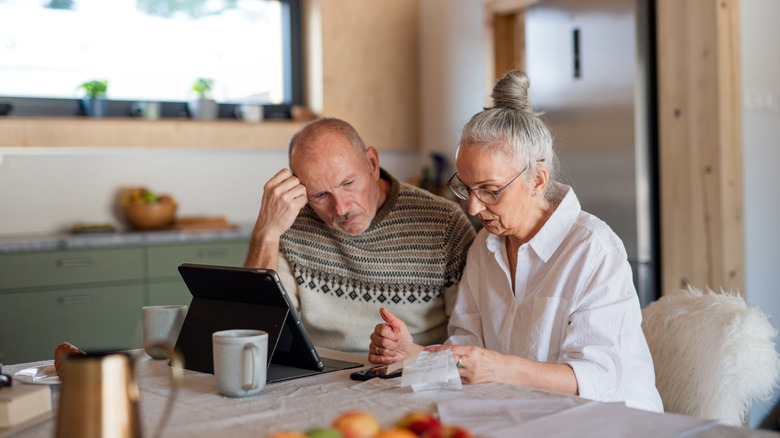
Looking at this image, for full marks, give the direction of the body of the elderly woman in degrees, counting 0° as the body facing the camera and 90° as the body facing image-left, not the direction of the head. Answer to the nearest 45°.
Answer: approximately 45°

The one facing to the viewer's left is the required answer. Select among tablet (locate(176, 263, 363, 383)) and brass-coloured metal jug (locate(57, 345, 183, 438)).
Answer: the brass-coloured metal jug

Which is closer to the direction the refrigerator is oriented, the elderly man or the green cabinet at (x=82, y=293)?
the elderly man

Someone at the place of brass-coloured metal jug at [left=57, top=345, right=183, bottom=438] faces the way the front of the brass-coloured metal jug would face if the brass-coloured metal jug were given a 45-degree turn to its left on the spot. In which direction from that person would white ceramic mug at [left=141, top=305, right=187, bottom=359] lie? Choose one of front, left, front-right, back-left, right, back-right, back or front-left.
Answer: back-right

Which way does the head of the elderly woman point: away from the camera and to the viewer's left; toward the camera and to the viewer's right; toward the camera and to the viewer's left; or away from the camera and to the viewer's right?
toward the camera and to the viewer's left

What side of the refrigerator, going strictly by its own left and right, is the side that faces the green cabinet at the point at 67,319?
right

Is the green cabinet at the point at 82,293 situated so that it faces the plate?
yes

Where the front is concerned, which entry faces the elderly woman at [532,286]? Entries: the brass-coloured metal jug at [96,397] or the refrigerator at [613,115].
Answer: the refrigerator

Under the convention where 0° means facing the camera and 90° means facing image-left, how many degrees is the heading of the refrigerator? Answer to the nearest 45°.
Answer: approximately 0°

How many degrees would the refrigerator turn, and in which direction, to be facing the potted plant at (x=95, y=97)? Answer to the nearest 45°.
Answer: approximately 90° to its right

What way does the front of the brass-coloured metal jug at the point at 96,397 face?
to the viewer's left

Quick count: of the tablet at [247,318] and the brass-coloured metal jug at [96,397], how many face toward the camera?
0

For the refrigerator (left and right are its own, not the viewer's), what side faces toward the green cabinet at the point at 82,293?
right

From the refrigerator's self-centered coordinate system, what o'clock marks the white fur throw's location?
The white fur throw is roughly at 12 o'clock from the refrigerator.
